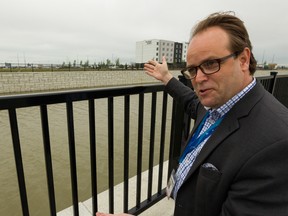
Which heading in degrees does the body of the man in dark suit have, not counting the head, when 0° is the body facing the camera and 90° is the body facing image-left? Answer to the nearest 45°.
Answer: approximately 45°

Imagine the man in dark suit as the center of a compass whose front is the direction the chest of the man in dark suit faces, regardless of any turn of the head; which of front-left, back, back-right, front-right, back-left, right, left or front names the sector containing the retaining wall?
right

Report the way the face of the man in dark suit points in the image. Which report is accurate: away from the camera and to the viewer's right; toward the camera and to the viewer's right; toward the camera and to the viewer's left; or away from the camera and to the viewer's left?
toward the camera and to the viewer's left
